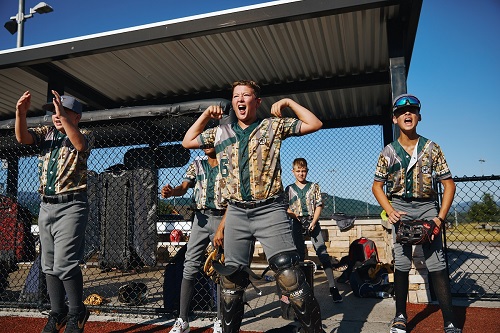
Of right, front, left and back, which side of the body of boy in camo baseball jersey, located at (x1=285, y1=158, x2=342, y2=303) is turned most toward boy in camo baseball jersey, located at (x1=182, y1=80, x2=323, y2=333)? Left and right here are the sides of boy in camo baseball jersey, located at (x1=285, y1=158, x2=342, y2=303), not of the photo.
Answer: front

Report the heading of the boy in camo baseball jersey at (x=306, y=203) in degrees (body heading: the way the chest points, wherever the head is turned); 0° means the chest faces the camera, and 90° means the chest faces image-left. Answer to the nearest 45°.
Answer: approximately 0°

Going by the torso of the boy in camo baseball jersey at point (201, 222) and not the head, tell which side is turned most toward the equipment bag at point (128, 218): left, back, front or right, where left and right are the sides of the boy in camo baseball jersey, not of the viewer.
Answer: right

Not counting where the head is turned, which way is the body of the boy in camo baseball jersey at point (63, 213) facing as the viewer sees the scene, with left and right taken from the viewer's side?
facing the viewer and to the left of the viewer

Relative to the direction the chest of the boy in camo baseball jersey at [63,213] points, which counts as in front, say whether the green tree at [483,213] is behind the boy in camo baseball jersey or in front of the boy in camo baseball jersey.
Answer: behind

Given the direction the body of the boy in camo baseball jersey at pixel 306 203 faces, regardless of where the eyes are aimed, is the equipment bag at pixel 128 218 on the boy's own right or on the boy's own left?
on the boy's own right

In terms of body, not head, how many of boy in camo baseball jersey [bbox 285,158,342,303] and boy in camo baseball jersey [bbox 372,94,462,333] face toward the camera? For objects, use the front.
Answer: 2
